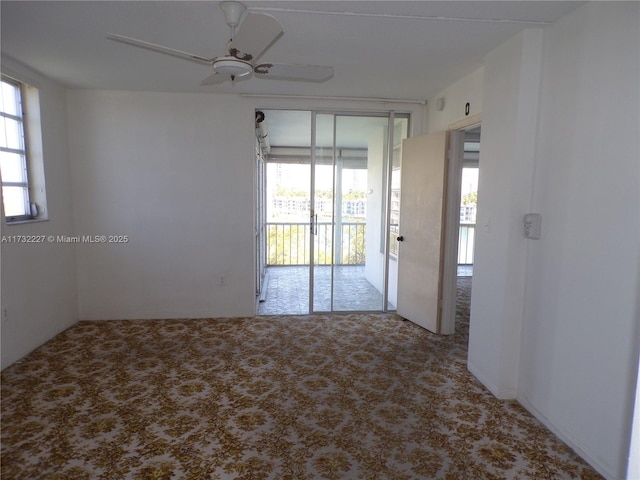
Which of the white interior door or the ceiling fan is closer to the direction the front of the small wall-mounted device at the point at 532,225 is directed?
the ceiling fan

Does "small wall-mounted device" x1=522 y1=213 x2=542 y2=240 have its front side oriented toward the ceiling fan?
yes

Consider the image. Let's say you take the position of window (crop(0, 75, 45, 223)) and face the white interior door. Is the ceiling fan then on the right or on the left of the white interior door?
right

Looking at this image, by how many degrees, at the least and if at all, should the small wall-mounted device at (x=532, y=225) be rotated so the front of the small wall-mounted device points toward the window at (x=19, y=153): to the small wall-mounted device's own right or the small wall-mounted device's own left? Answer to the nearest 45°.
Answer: approximately 45° to the small wall-mounted device's own right

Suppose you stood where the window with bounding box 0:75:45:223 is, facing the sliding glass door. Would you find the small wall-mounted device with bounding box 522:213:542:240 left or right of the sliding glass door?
right

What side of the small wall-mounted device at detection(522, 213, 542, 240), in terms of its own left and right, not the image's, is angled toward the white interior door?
right

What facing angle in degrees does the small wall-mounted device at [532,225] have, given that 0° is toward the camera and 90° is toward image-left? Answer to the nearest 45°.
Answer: approximately 45°

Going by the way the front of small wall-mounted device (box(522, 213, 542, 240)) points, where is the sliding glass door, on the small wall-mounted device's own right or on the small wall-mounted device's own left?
on the small wall-mounted device's own right
